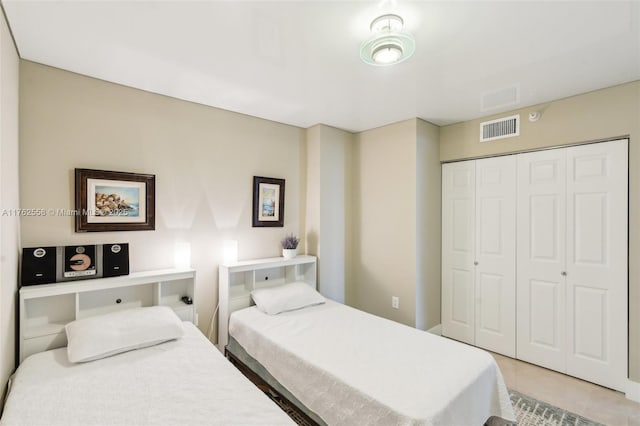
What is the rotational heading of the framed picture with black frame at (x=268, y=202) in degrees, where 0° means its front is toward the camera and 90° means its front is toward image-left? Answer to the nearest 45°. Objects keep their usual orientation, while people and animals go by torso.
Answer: approximately 315°

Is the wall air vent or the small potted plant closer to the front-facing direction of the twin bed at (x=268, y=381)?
the wall air vent

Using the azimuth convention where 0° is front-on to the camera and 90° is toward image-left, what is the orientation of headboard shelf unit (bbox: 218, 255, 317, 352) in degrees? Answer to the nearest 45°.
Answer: approximately 315°

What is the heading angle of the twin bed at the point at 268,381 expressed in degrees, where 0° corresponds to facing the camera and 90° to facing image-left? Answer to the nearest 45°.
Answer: approximately 315°
